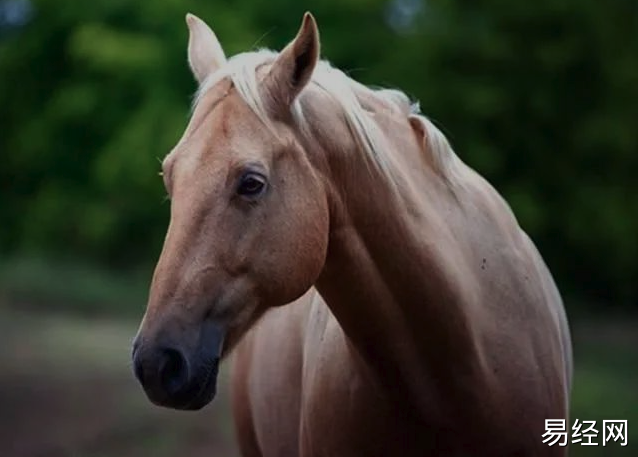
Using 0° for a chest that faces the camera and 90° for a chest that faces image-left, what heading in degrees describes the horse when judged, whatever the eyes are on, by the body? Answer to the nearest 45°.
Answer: approximately 45°
